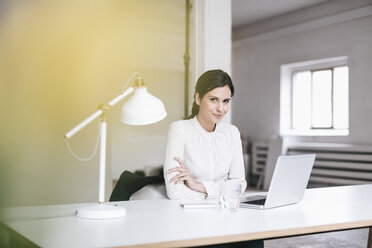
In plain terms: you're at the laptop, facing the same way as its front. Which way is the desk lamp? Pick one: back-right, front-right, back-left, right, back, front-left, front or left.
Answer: left

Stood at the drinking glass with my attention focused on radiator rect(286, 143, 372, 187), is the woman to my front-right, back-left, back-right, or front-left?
front-left

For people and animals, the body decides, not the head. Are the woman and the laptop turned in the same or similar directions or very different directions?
very different directions

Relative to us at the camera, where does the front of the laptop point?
facing away from the viewer and to the left of the viewer

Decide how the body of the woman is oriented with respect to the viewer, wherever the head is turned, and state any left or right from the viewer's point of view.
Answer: facing the viewer and to the right of the viewer

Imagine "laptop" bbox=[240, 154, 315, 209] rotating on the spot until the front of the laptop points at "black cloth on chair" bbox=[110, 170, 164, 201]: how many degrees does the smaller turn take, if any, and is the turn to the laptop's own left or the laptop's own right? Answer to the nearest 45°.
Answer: approximately 45° to the laptop's own left

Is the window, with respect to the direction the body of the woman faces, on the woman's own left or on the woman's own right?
on the woman's own left

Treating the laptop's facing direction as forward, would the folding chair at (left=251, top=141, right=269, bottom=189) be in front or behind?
in front
